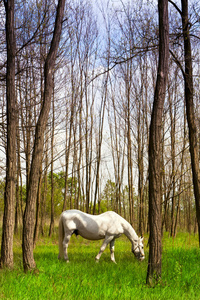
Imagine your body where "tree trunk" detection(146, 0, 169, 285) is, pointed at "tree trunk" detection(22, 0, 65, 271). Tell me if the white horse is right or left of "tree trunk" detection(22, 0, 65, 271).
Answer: right

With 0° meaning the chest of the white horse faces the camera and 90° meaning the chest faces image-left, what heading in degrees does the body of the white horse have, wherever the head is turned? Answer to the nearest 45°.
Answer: approximately 270°

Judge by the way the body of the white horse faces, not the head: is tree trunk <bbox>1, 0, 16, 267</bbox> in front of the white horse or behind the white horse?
behind
